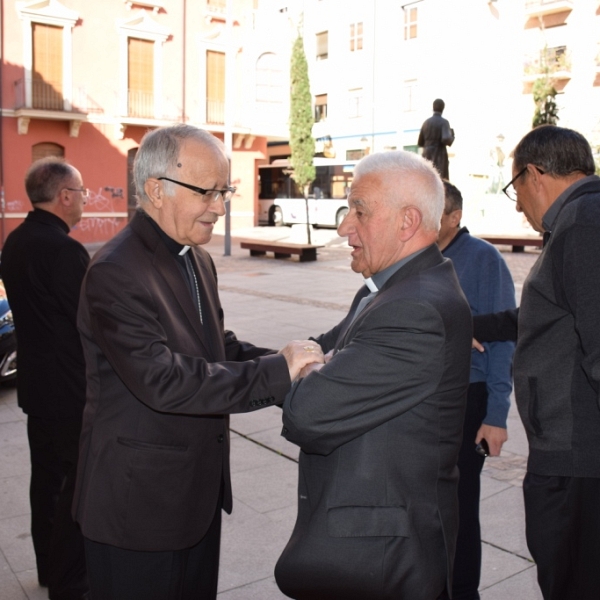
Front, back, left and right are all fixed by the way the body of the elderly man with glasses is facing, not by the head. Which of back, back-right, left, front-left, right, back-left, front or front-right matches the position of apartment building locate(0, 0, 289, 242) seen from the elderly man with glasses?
back-left

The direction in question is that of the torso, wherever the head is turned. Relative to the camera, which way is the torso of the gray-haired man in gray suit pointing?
to the viewer's left

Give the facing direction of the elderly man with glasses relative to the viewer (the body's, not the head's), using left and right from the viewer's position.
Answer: facing the viewer and to the right of the viewer

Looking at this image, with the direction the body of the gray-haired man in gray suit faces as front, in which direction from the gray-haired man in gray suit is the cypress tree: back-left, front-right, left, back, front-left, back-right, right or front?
right

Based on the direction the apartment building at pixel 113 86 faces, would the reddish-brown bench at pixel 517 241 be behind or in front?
in front

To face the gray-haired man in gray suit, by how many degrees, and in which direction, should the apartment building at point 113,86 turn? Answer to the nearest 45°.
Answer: approximately 45° to its right

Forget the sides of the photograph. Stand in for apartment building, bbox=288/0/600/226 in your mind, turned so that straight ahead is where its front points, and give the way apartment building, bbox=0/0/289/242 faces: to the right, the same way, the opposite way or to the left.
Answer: to the left

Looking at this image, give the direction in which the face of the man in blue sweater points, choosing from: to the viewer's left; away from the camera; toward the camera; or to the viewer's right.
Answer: to the viewer's left

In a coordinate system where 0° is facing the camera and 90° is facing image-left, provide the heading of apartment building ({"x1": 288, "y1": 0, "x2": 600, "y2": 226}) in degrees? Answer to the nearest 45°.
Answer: approximately 45°

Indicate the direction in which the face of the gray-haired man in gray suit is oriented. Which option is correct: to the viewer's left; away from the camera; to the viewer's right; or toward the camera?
to the viewer's left

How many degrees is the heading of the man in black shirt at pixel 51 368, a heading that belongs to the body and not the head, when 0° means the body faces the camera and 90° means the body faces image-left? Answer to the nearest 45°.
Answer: approximately 225°
